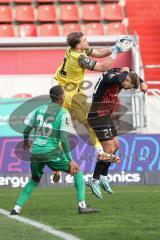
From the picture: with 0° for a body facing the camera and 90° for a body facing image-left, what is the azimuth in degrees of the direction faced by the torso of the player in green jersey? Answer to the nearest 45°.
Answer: approximately 225°

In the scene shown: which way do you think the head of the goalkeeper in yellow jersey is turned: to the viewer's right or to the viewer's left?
to the viewer's right

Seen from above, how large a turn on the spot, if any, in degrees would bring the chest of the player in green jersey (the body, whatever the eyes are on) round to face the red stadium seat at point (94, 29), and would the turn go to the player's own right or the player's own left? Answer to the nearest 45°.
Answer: approximately 45° to the player's own left

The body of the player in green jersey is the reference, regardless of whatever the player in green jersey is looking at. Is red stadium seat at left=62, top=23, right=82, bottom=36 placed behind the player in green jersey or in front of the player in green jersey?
in front

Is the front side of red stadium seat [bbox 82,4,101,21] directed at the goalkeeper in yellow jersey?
yes

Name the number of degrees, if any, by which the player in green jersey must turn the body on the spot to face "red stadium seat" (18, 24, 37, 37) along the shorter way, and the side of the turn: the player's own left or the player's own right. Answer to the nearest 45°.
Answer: approximately 45° to the player's own left

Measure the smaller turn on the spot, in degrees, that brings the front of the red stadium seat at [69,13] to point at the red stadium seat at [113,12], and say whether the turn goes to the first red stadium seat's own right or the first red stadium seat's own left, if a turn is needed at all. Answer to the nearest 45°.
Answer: approximately 90° to the first red stadium seat's own left

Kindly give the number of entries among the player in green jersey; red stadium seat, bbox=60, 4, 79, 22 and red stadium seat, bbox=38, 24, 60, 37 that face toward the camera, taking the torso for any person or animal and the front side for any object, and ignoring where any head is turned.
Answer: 2

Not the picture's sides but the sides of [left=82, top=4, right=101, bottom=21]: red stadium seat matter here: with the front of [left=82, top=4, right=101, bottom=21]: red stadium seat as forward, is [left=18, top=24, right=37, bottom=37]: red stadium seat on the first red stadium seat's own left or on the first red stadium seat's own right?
on the first red stadium seat's own right

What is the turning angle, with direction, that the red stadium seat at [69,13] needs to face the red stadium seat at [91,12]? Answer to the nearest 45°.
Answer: approximately 90° to its left
